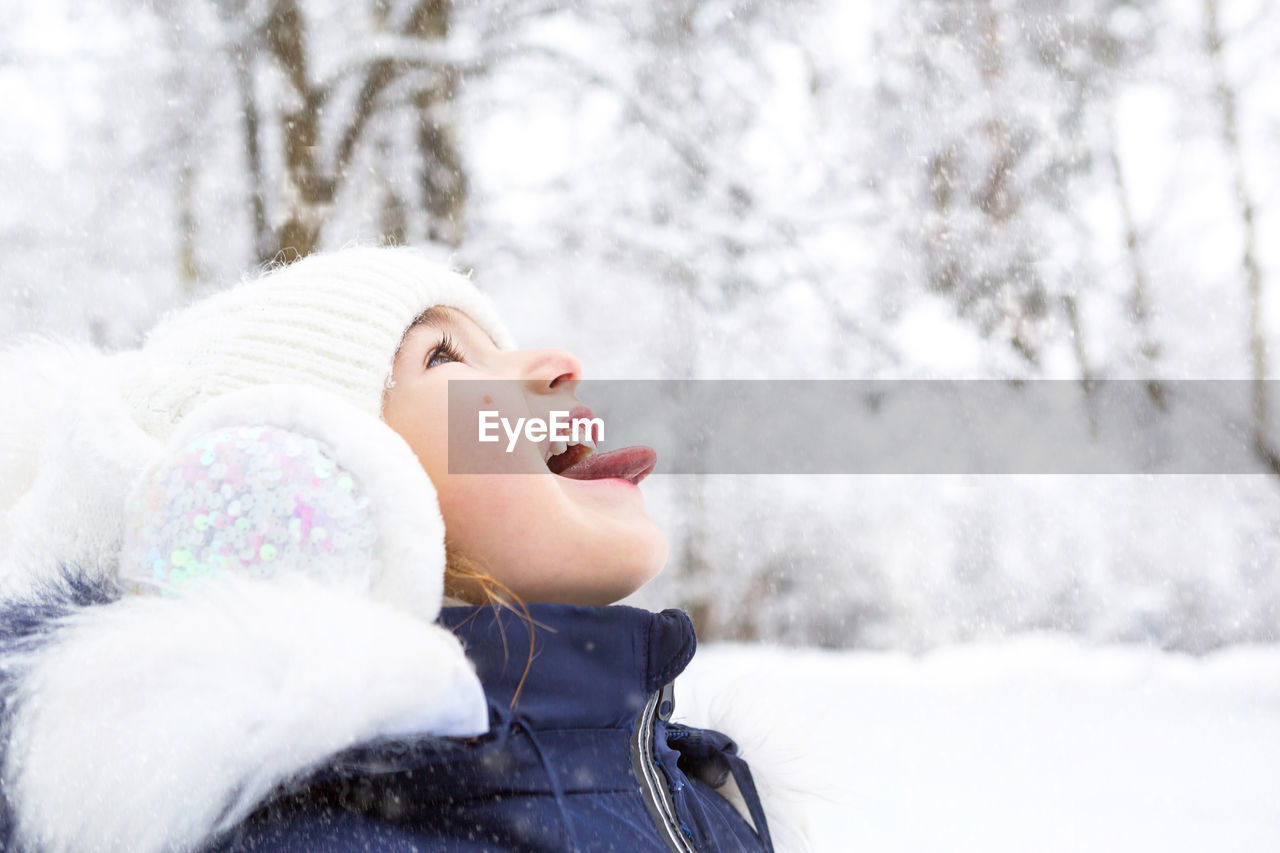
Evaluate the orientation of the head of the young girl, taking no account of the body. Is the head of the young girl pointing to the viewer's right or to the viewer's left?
to the viewer's right

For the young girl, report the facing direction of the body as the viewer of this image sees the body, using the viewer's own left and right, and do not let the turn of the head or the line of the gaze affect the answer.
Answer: facing to the right of the viewer
